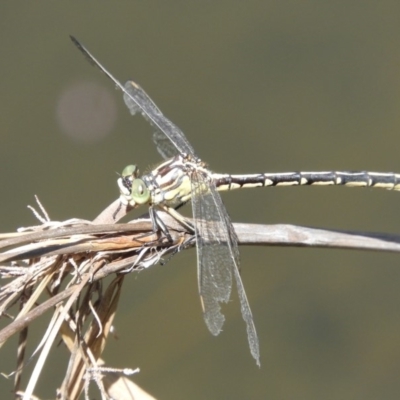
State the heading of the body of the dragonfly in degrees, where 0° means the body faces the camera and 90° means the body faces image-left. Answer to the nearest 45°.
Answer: approximately 90°
